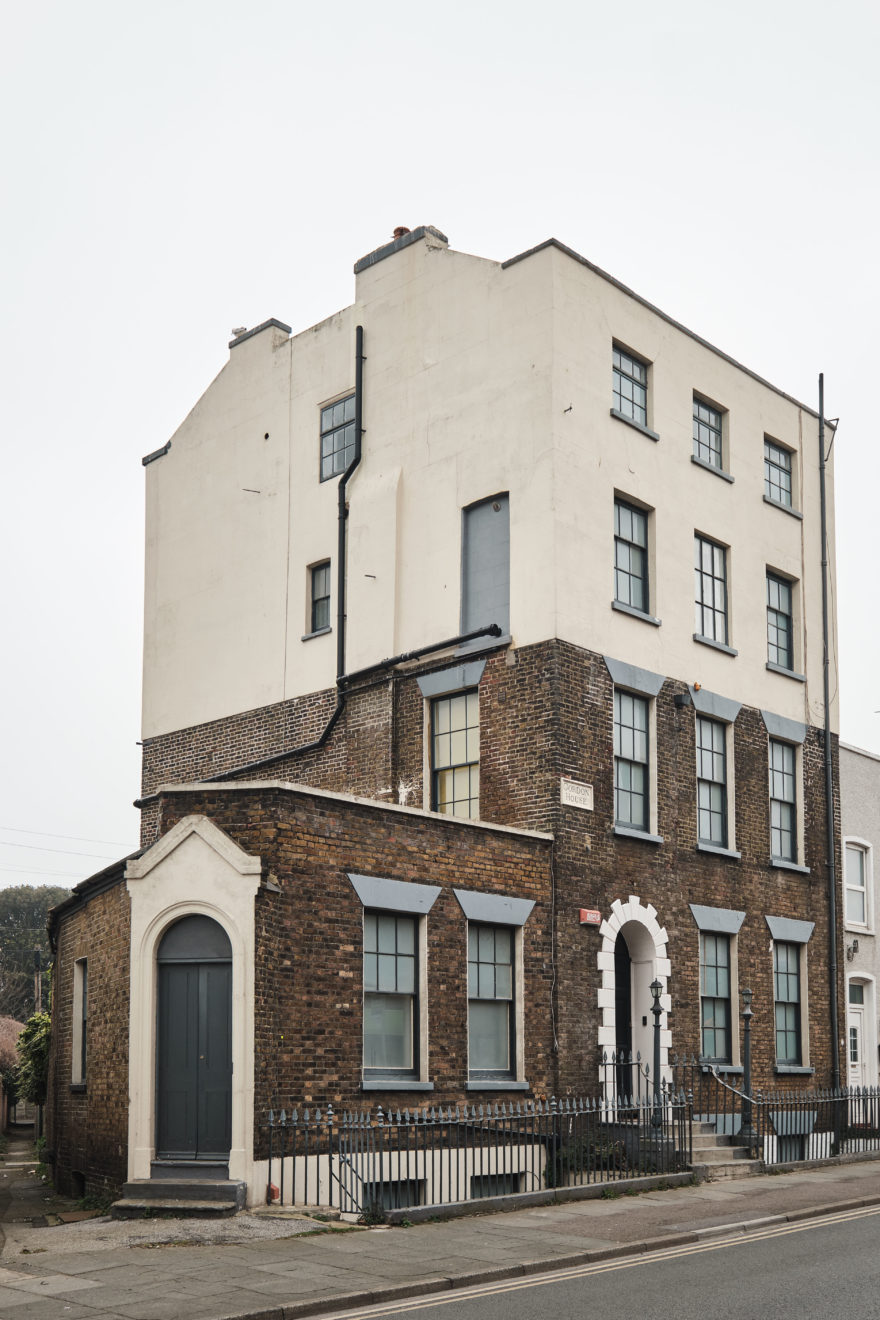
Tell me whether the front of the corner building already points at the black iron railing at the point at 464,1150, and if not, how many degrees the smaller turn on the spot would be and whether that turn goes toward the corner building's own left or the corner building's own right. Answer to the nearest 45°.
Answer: approximately 45° to the corner building's own right

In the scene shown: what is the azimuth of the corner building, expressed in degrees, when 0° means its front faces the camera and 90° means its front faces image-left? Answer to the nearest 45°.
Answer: approximately 315°
